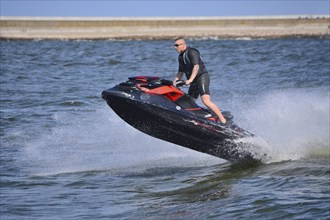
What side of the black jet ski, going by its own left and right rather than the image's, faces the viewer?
left
